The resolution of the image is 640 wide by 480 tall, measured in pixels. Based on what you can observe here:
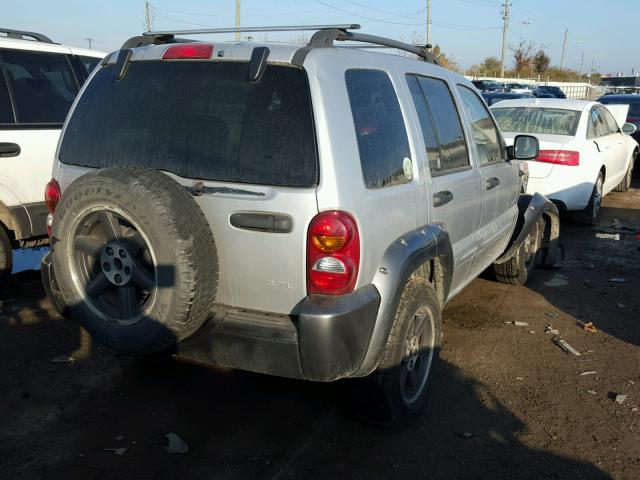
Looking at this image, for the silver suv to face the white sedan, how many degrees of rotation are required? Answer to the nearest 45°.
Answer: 0° — it already faces it

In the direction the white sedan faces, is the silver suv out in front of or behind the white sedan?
behind

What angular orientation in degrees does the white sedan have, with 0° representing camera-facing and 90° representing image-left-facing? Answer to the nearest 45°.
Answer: approximately 225°

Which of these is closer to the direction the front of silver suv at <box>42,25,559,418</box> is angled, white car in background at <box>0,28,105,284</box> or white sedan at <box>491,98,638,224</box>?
the white sedan

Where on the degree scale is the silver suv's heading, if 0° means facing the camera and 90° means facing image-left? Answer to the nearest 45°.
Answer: approximately 225°

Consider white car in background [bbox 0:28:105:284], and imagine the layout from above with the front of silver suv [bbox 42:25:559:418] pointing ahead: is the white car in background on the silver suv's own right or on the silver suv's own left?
on the silver suv's own left
